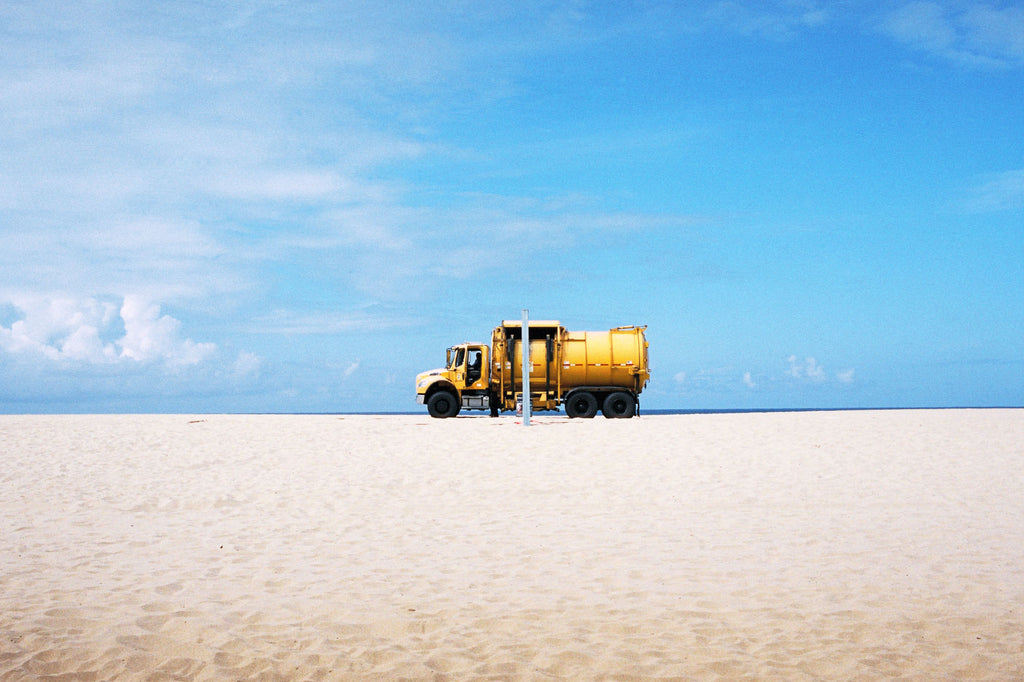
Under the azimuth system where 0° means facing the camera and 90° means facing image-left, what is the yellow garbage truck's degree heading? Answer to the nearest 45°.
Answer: approximately 90°
